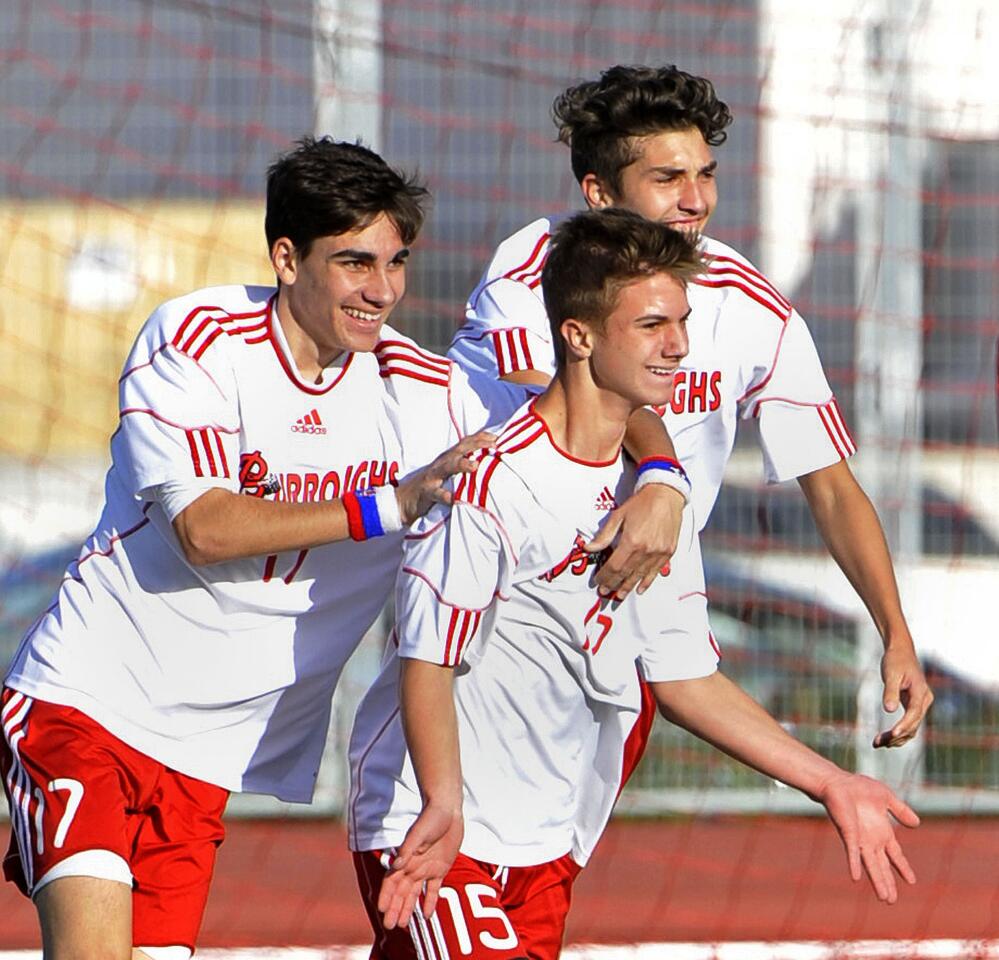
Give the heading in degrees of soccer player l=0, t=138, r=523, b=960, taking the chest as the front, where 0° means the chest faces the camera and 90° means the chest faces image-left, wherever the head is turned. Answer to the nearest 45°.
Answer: approximately 315°

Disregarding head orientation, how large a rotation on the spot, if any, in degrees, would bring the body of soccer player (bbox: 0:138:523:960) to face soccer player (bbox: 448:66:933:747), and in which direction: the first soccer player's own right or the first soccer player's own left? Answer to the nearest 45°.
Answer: approximately 45° to the first soccer player's own left

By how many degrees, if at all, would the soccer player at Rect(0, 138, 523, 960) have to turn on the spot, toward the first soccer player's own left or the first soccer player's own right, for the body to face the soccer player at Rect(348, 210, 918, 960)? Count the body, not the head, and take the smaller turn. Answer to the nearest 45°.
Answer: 0° — they already face them

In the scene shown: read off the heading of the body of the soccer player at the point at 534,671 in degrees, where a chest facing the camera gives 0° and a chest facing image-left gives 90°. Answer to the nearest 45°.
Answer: approximately 315°

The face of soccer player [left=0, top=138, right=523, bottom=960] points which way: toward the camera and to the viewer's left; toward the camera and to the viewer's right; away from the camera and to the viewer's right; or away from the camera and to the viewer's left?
toward the camera and to the viewer's right
